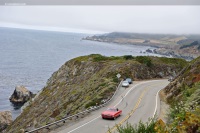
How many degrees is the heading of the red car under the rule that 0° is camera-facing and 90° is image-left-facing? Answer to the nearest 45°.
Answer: approximately 45°

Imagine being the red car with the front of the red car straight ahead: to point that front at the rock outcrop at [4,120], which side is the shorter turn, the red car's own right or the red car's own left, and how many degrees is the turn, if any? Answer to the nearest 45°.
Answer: approximately 90° to the red car's own right
